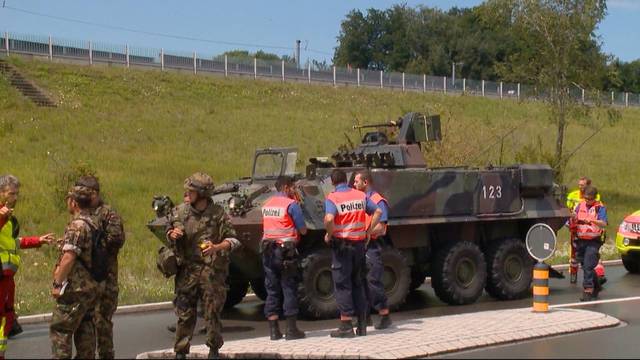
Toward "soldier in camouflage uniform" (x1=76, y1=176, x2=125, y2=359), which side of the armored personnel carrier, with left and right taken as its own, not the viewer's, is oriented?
front

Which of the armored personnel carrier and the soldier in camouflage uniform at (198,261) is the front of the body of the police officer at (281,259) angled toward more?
the armored personnel carrier

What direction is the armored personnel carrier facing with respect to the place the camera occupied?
facing the viewer and to the left of the viewer

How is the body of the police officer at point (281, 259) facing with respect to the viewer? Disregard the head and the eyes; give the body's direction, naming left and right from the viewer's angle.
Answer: facing away from the viewer and to the right of the viewer

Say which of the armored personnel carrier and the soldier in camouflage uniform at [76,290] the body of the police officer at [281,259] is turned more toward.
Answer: the armored personnel carrier

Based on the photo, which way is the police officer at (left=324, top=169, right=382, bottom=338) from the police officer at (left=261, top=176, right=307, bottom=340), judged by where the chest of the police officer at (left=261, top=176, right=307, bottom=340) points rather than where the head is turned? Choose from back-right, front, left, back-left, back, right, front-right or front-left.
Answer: front-right

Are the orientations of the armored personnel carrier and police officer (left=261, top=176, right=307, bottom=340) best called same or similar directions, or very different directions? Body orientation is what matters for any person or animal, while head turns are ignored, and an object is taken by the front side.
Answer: very different directions

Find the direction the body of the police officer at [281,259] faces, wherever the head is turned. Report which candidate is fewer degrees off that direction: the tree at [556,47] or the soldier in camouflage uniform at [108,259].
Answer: the tree

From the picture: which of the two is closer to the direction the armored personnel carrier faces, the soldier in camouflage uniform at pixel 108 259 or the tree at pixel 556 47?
the soldier in camouflage uniform
